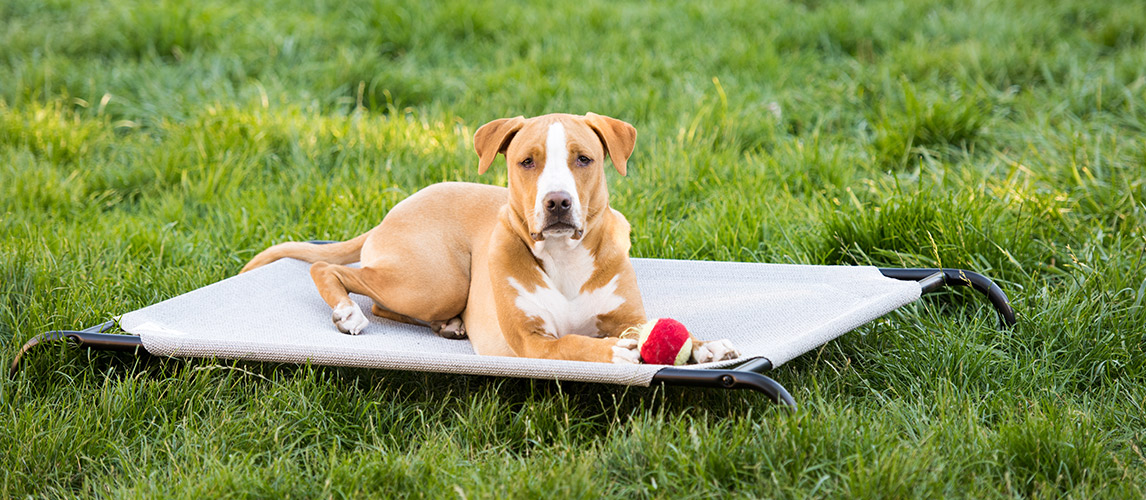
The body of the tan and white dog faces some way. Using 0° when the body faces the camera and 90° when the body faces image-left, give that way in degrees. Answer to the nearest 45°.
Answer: approximately 315°
